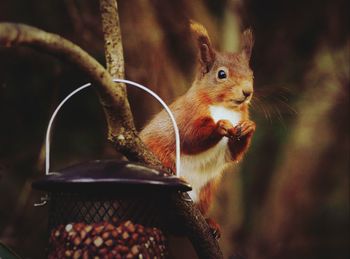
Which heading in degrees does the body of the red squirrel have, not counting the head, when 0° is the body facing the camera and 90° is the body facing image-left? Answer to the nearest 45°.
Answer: approximately 315°

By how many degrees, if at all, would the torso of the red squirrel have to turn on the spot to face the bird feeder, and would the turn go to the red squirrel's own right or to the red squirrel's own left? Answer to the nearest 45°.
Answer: approximately 135° to the red squirrel's own right
